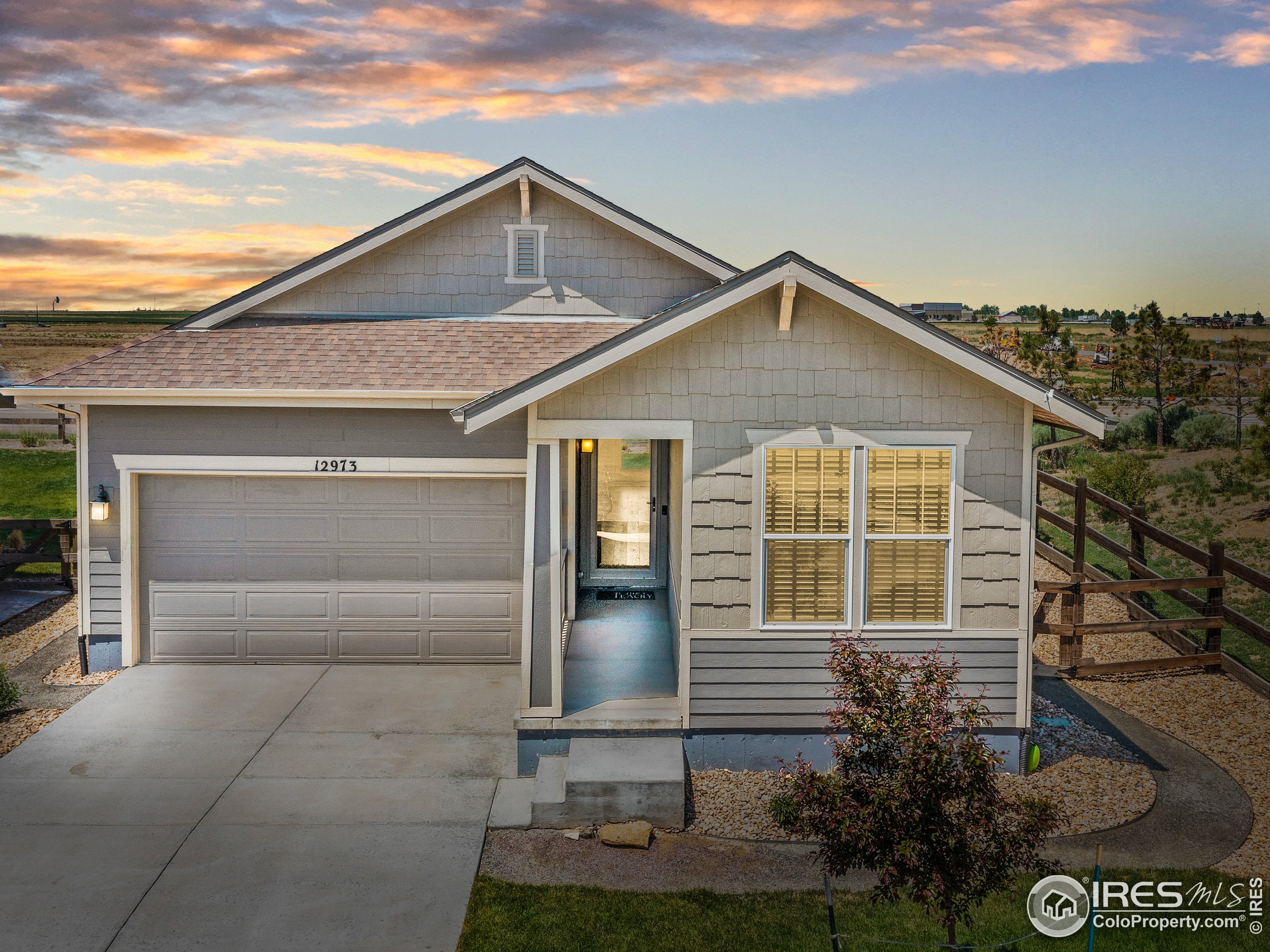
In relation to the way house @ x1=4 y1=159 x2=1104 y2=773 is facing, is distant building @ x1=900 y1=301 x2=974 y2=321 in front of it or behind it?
behind

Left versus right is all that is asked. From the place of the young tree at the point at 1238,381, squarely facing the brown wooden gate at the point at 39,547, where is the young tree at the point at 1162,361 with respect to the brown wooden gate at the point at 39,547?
right

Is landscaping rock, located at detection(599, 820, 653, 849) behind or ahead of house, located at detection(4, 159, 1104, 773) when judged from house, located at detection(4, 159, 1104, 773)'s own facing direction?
ahead

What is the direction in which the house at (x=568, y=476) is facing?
toward the camera

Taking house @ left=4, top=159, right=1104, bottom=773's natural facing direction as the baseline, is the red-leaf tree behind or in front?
in front

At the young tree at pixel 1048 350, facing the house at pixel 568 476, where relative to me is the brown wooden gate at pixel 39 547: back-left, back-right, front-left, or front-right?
front-right

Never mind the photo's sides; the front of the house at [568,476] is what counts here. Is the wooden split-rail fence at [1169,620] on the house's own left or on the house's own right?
on the house's own left

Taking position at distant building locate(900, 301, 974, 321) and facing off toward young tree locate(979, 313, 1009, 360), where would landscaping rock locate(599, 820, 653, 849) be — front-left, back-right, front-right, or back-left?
front-right

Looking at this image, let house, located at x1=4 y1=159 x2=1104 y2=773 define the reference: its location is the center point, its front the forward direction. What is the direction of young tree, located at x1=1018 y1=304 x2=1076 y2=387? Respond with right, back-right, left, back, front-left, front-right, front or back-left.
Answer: back-left

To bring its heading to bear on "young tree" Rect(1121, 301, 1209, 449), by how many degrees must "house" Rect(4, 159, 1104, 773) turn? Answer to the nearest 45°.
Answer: approximately 135° to its left
